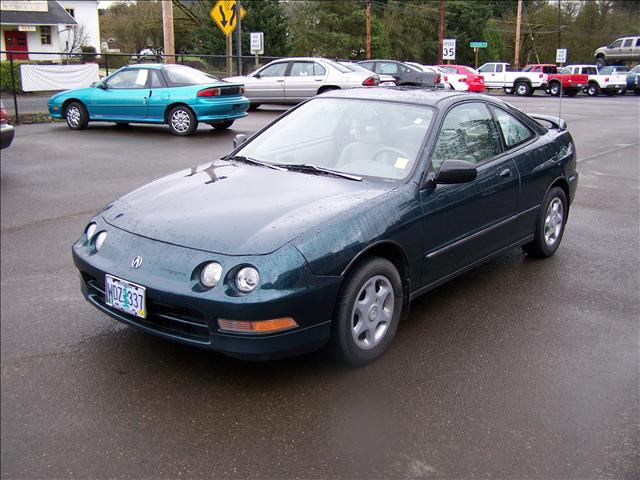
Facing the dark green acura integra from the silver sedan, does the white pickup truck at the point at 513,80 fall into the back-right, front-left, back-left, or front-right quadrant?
back-left

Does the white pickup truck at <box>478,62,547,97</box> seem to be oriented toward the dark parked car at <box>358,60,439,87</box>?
no

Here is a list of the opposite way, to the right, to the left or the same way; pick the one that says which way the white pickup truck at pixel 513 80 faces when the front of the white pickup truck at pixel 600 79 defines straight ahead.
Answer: the same way

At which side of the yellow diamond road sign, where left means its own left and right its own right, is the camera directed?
front

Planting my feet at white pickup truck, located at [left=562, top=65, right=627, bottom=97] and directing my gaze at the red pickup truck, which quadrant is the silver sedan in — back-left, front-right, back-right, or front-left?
front-left

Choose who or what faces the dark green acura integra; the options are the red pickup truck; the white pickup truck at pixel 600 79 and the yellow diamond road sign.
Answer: the yellow diamond road sign

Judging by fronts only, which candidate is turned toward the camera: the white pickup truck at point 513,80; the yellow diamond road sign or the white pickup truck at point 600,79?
the yellow diamond road sign

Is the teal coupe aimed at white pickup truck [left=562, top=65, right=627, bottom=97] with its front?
no

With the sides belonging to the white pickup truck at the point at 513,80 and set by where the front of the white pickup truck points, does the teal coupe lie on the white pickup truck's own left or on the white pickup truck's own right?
on the white pickup truck's own left

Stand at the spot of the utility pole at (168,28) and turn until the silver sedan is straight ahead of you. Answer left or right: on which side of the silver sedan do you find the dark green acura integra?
right

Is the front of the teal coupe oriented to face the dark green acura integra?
no

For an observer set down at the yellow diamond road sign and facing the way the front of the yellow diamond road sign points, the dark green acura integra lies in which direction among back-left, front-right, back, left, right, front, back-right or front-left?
front

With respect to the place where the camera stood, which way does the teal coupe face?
facing away from the viewer and to the left of the viewer

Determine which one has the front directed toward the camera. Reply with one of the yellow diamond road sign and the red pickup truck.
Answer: the yellow diamond road sign
